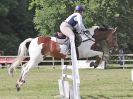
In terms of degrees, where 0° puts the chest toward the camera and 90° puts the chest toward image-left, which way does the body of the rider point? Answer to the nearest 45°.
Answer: approximately 270°

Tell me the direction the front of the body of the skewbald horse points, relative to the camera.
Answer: to the viewer's right
